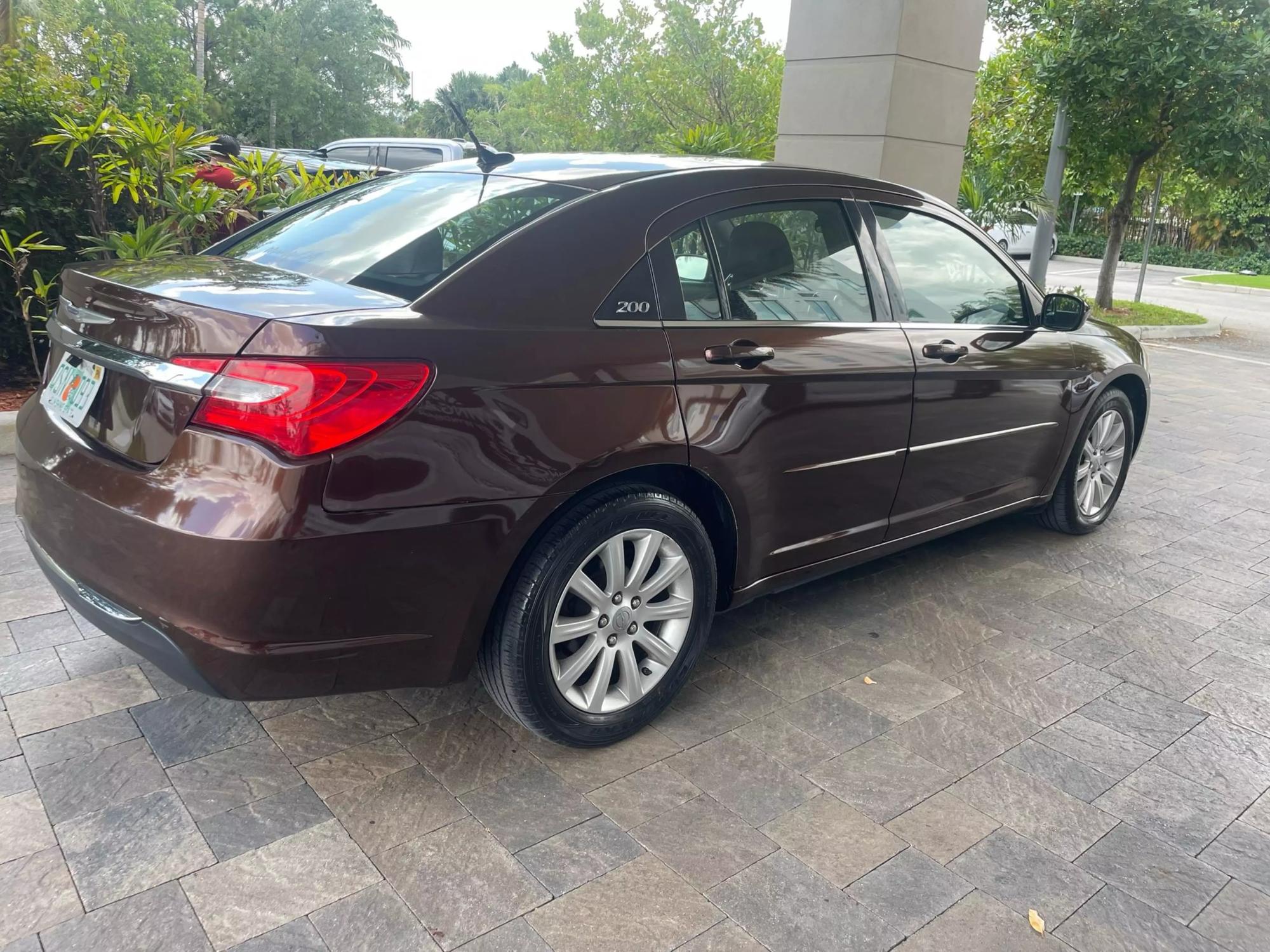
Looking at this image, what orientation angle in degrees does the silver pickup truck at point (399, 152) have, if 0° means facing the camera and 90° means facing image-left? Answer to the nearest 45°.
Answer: approximately 90°

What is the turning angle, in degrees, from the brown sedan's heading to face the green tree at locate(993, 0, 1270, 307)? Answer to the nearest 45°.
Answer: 0° — it already faces it

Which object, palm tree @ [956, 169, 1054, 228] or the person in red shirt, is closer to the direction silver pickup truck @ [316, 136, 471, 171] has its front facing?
the person in red shirt

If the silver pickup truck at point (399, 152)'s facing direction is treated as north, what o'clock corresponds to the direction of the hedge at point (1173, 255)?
The hedge is roughly at 5 o'clock from the silver pickup truck.

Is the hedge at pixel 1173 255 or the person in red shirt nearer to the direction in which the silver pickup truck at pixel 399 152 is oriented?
the person in red shirt

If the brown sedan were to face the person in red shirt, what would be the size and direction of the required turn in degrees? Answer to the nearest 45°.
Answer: approximately 90° to its left

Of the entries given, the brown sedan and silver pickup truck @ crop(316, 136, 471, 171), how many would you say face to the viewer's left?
1

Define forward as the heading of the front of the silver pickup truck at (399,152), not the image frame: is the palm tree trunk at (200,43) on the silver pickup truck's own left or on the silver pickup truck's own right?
on the silver pickup truck's own right

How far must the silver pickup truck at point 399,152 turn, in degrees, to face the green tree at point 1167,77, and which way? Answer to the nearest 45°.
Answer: approximately 135° to its left

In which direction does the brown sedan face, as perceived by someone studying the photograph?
facing away from the viewer and to the right of the viewer

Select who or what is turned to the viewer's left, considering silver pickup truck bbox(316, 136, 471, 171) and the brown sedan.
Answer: the silver pickup truck

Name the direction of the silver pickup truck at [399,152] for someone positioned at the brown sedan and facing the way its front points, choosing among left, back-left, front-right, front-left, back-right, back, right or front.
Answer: front-left

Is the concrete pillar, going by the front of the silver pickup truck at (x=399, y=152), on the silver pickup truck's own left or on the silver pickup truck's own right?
on the silver pickup truck's own left

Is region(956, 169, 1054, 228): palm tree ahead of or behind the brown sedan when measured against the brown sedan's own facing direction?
ahead
